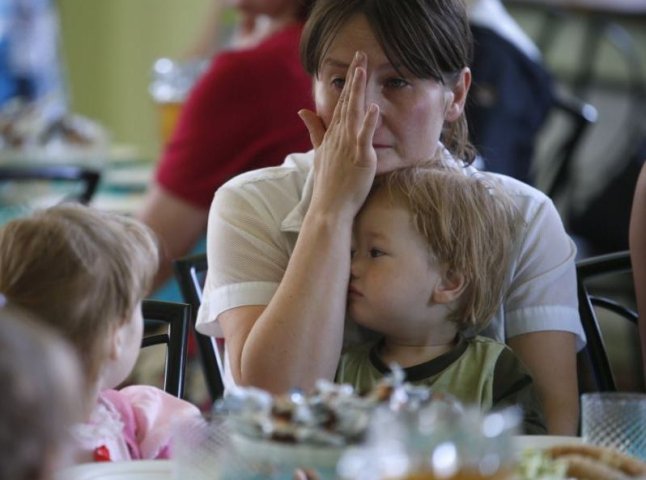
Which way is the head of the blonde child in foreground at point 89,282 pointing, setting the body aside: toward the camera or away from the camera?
away from the camera

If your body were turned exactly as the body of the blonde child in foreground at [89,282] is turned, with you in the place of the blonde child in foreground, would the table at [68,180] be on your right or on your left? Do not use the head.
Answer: on your left

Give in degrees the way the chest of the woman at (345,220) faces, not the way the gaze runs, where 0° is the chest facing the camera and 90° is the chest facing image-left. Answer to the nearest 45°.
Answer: approximately 0°

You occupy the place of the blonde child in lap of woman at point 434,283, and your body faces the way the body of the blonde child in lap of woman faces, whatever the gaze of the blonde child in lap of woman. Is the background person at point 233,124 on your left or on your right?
on your right

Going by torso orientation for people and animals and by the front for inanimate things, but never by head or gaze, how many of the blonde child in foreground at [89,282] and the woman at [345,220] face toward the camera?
1

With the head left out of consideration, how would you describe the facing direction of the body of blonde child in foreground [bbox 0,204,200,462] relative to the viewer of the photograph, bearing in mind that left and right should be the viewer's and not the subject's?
facing away from the viewer and to the right of the viewer

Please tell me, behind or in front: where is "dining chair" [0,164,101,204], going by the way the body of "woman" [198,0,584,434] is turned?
behind

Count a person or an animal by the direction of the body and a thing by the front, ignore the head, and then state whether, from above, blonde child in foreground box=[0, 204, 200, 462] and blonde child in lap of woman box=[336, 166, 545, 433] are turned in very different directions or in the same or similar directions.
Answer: very different directions

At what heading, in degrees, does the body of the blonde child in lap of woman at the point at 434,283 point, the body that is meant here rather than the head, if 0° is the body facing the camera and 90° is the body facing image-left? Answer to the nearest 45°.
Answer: approximately 45°
